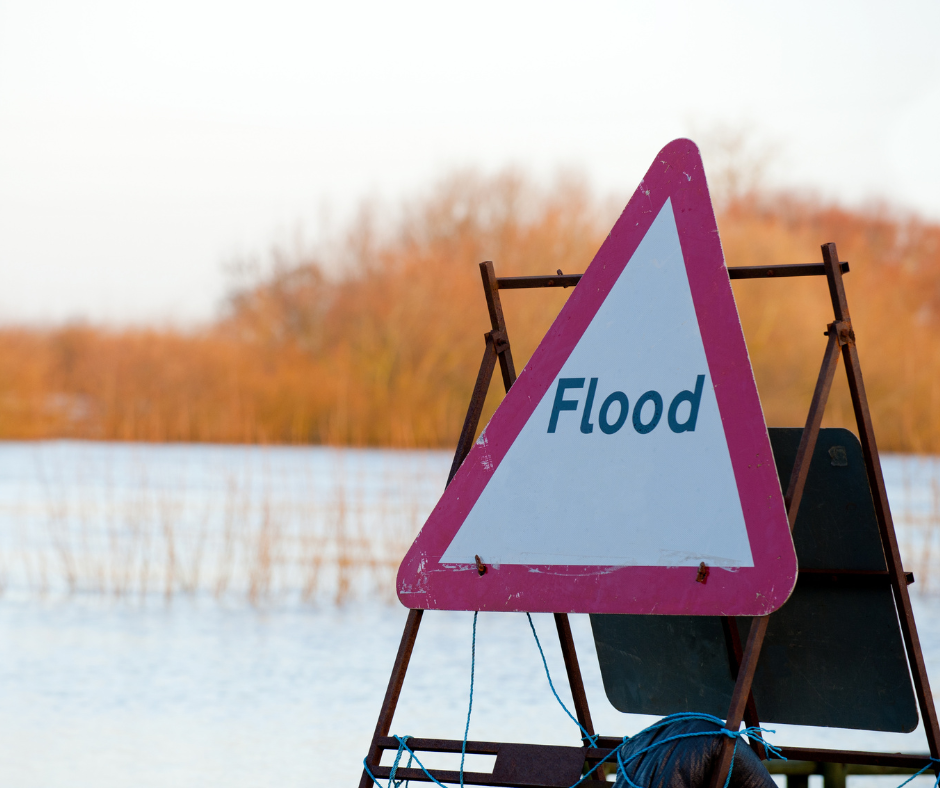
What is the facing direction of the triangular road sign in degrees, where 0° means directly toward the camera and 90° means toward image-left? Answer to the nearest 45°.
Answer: approximately 45°
